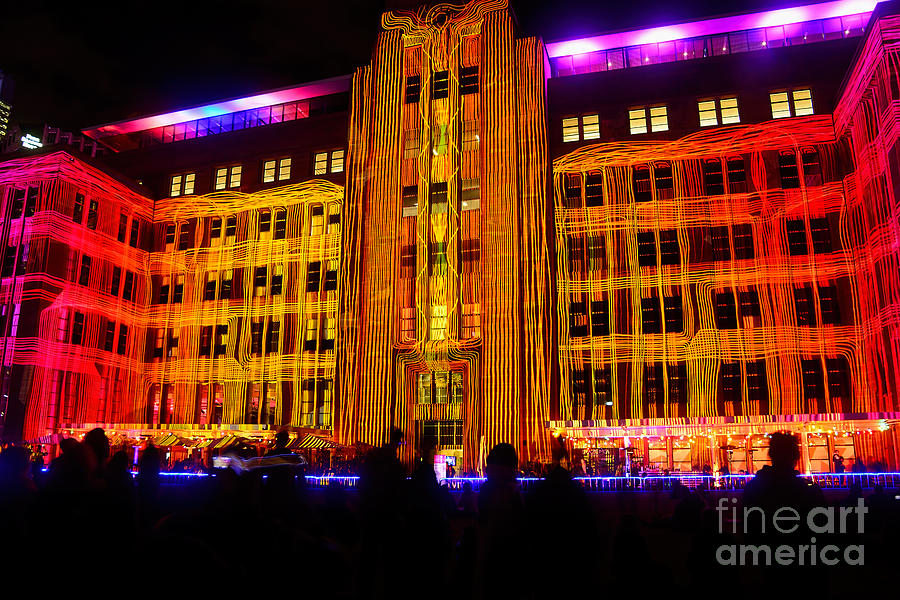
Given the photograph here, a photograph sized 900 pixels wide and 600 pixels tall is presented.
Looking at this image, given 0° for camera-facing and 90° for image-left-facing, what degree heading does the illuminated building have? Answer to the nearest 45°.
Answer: approximately 0°
